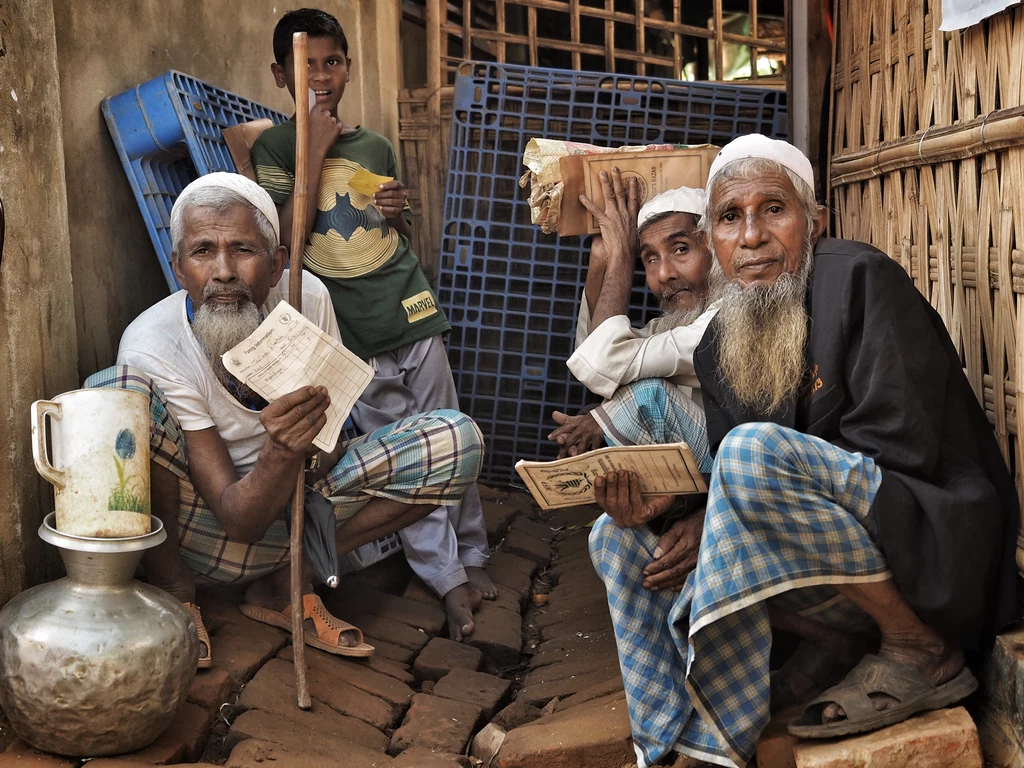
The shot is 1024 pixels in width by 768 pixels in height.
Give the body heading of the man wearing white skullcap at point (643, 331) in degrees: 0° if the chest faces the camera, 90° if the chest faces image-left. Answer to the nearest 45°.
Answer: approximately 45°

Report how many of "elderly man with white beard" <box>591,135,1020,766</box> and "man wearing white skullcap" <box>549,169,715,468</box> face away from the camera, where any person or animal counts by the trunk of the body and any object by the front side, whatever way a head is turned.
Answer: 0

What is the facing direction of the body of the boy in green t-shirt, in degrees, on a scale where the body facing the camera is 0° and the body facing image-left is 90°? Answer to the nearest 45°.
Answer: approximately 0°

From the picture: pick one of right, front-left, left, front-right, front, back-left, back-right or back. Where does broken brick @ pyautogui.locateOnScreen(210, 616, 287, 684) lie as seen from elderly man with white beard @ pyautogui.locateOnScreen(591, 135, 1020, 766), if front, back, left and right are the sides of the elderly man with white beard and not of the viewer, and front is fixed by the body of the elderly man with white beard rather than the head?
front-right

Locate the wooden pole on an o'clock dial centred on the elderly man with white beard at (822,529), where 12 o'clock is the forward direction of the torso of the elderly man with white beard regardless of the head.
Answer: The wooden pole is roughly at 2 o'clock from the elderly man with white beard.

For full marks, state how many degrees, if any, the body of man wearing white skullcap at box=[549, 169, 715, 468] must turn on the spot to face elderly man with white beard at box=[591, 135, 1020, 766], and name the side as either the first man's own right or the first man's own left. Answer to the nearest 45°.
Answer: approximately 45° to the first man's own left

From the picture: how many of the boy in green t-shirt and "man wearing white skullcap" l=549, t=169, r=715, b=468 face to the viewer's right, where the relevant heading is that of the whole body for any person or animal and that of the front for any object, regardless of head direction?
0

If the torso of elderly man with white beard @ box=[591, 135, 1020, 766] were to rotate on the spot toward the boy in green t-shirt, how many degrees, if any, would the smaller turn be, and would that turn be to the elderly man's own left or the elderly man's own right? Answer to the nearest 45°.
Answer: approximately 90° to the elderly man's own right

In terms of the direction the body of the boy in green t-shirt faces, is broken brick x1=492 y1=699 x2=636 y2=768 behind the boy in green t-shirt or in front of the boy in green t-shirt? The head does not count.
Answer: in front

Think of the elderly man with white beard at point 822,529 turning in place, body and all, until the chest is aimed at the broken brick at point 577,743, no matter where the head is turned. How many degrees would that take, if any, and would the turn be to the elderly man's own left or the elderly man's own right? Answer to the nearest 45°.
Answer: approximately 45° to the elderly man's own right
